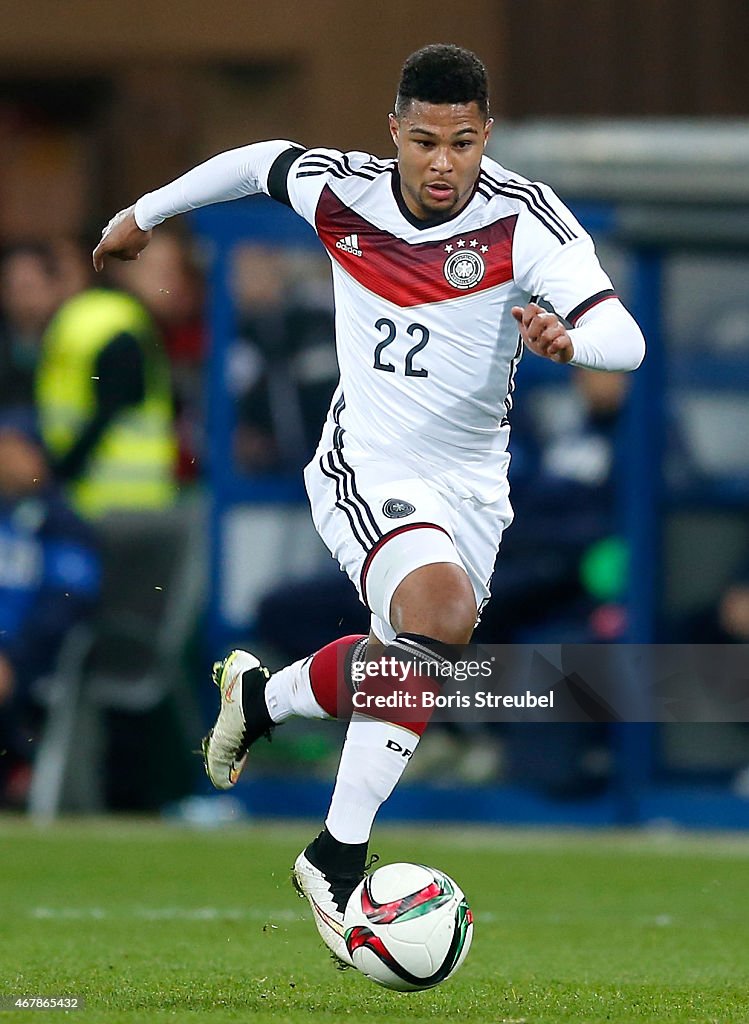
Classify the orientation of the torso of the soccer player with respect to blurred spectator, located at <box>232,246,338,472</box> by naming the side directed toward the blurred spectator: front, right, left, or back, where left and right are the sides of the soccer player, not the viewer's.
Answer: back

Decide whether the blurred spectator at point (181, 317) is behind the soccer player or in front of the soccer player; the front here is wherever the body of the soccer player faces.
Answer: behind

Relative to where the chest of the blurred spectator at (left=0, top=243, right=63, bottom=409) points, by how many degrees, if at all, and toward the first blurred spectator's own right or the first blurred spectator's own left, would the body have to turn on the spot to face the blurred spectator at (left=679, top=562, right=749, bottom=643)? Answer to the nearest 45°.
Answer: approximately 90° to the first blurred spectator's own left

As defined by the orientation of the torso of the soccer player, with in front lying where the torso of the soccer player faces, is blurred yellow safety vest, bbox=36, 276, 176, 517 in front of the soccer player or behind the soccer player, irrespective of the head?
behind

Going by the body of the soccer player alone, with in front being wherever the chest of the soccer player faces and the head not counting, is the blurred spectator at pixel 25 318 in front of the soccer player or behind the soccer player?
behind

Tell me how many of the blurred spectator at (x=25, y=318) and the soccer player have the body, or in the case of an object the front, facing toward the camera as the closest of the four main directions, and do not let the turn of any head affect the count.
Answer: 2

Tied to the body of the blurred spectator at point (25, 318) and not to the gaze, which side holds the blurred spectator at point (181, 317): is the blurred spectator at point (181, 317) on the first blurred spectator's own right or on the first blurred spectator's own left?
on the first blurred spectator's own left

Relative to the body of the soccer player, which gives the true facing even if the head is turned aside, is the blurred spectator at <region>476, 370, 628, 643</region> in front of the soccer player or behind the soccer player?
behind

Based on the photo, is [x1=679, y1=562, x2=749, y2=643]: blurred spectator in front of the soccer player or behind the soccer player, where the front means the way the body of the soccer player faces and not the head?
behind

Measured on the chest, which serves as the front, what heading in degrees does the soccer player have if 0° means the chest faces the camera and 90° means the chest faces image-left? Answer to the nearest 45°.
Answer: approximately 0°
